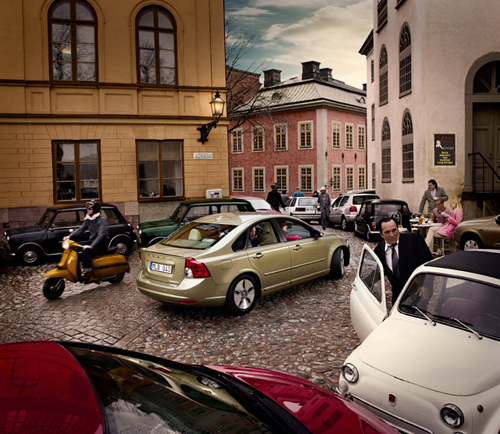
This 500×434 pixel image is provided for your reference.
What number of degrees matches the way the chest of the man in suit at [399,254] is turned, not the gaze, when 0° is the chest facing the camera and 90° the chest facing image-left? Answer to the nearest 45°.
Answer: approximately 45°

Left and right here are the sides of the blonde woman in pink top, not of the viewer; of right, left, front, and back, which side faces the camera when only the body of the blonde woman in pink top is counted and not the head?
left

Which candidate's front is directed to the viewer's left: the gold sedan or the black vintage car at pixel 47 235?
the black vintage car

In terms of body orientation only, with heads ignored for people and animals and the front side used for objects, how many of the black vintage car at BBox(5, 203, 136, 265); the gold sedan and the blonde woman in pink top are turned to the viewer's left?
2

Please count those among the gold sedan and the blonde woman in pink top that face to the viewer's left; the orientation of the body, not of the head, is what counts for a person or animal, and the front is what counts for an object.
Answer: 1

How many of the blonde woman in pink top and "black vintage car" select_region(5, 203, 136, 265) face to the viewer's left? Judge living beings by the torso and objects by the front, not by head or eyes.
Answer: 2

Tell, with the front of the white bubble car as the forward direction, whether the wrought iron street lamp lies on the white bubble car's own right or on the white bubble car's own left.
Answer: on the white bubble car's own right

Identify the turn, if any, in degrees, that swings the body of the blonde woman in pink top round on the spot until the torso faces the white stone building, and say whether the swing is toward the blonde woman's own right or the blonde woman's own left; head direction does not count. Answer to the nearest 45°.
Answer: approximately 90° to the blonde woman's own right

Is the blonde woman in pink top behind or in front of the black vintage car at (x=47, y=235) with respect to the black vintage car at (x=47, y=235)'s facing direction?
behind

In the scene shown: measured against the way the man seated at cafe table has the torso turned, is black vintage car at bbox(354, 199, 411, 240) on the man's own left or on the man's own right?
on the man's own right
